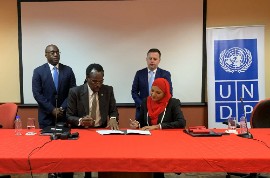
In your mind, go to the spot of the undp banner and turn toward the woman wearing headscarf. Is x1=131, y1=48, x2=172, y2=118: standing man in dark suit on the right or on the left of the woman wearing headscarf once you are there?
right

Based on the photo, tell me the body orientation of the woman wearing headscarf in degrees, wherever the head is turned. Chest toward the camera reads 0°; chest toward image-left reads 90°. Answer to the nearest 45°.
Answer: approximately 45°

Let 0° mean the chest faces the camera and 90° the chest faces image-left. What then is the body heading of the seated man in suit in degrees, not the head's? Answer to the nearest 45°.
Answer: approximately 0°

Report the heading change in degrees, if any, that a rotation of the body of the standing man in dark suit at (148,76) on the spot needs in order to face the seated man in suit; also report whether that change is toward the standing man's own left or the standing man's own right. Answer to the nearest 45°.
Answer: approximately 45° to the standing man's own right

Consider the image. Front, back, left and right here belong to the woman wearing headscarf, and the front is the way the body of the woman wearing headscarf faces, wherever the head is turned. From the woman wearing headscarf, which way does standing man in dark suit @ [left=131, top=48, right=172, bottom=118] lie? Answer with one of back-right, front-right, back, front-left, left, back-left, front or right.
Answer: back-right

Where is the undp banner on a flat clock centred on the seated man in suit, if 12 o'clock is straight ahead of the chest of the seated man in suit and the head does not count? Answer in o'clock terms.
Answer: The undp banner is roughly at 8 o'clock from the seated man in suit.

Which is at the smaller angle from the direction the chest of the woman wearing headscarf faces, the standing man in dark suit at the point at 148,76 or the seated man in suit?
the seated man in suit

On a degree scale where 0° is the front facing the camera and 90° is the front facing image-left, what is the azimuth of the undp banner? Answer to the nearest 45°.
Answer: approximately 0°
